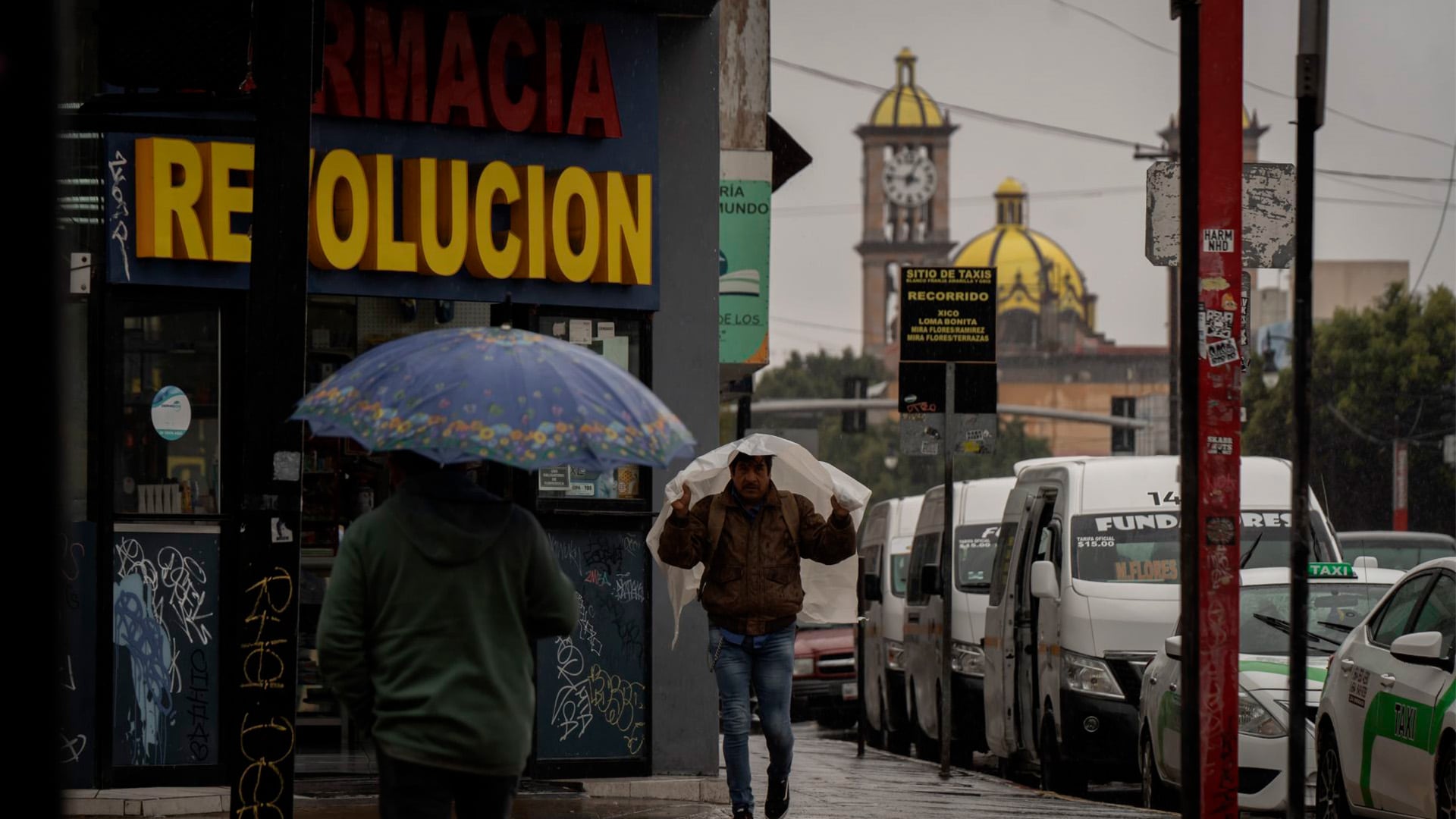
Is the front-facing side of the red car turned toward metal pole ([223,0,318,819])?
yes

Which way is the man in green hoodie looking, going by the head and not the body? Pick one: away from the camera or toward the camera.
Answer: away from the camera

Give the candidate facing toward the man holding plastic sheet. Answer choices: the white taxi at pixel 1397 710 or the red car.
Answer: the red car

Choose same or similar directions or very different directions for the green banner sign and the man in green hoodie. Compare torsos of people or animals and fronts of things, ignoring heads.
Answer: very different directions

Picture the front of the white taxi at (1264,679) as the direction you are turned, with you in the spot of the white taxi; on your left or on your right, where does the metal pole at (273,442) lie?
on your right

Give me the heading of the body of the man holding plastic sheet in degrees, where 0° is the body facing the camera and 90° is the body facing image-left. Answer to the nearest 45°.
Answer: approximately 0°

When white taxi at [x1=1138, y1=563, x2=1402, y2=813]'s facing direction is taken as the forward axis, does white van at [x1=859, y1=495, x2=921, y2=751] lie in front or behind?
behind

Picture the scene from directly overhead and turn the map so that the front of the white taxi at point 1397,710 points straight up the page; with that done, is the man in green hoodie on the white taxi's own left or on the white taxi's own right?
on the white taxi's own right

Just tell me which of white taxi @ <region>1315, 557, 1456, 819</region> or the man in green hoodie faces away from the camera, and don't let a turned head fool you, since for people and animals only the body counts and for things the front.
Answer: the man in green hoodie
